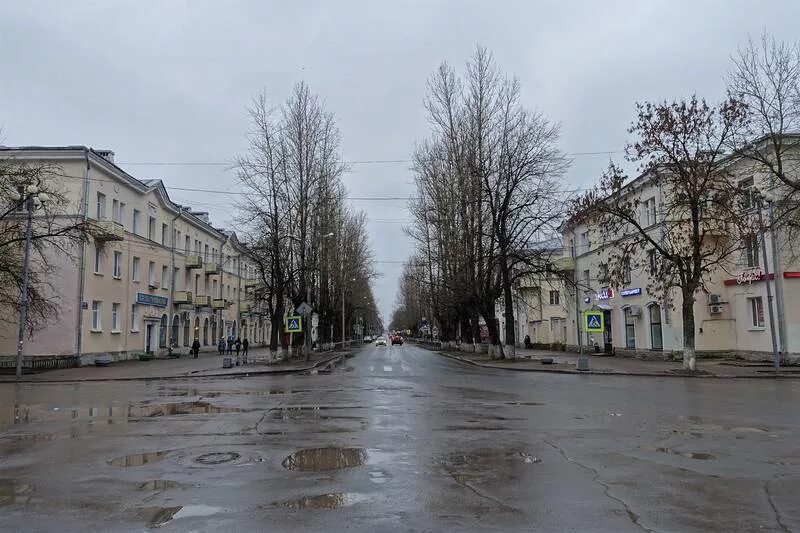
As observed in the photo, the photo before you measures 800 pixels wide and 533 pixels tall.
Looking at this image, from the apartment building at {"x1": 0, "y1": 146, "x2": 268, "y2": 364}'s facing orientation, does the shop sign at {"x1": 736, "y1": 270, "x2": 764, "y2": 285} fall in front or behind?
in front

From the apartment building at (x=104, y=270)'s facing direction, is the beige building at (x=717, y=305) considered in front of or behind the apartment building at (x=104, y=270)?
in front

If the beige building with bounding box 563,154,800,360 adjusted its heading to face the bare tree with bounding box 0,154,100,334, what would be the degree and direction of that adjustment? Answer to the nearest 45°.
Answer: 0° — it already faces it

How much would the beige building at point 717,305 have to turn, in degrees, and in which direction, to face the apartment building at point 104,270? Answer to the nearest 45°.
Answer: approximately 45° to its right

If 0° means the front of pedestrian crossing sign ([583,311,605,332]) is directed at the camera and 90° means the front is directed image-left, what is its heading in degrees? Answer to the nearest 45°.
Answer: approximately 0°

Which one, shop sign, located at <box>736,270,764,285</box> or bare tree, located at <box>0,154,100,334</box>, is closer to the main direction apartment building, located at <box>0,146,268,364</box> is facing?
the shop sign

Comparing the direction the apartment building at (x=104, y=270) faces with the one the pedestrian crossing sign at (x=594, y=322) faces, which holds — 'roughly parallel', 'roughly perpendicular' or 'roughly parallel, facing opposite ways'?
roughly perpendicular

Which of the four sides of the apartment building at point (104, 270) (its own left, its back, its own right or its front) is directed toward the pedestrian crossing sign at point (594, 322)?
front

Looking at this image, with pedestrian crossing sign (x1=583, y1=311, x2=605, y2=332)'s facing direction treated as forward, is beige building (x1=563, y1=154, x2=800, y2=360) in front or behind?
behind

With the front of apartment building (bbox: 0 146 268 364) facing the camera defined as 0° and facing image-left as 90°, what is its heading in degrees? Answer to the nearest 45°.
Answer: approximately 315°
